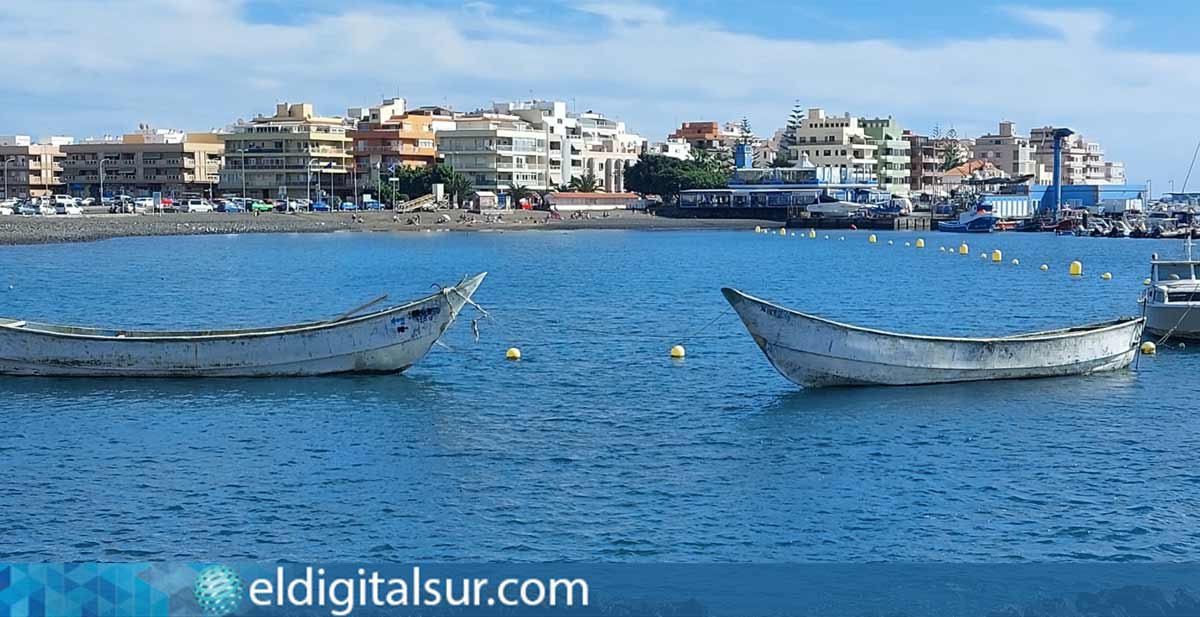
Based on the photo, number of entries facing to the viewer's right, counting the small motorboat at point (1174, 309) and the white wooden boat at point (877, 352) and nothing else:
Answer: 0

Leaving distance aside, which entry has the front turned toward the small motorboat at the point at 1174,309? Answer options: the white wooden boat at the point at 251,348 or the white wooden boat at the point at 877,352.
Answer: the white wooden boat at the point at 251,348

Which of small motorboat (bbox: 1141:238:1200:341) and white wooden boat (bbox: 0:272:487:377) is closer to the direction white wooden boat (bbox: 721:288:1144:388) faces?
the white wooden boat

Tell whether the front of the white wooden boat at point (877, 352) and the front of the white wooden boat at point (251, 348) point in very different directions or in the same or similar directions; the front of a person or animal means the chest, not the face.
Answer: very different directions

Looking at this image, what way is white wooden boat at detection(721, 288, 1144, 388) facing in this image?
to the viewer's left

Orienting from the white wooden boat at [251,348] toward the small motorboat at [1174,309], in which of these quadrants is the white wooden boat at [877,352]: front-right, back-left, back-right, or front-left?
front-right

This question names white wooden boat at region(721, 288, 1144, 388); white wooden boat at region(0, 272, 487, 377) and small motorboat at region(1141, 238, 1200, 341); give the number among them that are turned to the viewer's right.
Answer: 1

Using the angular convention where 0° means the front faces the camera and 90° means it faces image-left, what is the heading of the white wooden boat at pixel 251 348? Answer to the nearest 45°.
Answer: approximately 270°

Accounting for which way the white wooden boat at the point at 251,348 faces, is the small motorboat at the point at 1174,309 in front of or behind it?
in front

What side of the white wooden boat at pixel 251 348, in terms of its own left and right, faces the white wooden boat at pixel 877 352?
front

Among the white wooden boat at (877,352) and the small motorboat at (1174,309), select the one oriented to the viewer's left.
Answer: the white wooden boat

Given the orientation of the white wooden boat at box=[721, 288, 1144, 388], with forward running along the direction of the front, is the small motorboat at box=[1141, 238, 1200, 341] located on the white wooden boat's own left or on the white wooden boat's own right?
on the white wooden boat's own right
